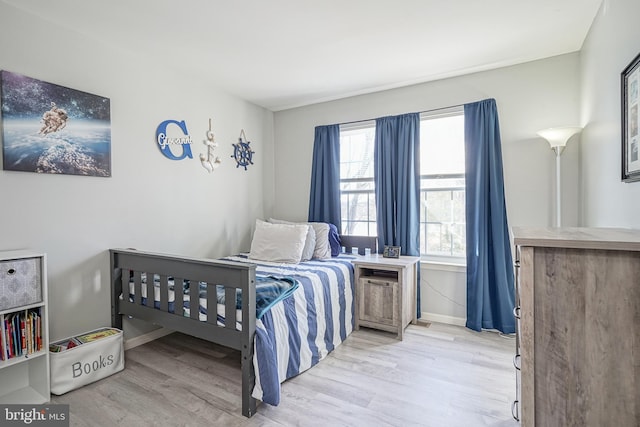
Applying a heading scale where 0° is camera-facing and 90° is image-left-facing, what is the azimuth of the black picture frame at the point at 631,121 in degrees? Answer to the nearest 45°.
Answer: approximately 90°

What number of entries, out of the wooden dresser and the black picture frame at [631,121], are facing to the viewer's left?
2

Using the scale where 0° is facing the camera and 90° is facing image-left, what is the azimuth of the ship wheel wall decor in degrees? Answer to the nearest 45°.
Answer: approximately 315°

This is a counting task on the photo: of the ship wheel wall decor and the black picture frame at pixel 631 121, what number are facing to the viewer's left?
1

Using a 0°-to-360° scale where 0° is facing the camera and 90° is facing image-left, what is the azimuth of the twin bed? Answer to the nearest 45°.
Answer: approximately 45°

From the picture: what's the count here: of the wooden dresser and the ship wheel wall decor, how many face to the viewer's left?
1

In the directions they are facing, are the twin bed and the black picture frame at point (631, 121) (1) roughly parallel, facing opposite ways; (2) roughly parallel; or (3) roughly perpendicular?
roughly perpendicular

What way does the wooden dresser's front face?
to the viewer's left

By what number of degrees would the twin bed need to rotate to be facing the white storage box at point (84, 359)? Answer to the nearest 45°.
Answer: approximately 45° to its right

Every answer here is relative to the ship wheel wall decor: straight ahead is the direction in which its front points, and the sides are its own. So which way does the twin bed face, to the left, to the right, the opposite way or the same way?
to the right

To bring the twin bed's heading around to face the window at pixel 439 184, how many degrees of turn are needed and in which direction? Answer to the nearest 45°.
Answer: approximately 135° to its left
